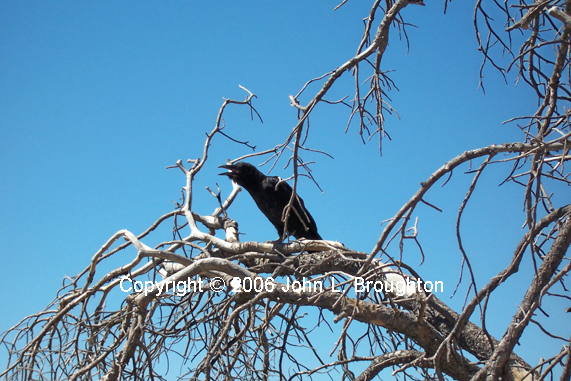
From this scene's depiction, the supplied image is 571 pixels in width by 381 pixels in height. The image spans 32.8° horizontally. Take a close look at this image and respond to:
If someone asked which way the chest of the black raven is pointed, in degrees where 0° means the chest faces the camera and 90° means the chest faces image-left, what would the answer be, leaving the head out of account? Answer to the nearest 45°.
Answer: approximately 90°
